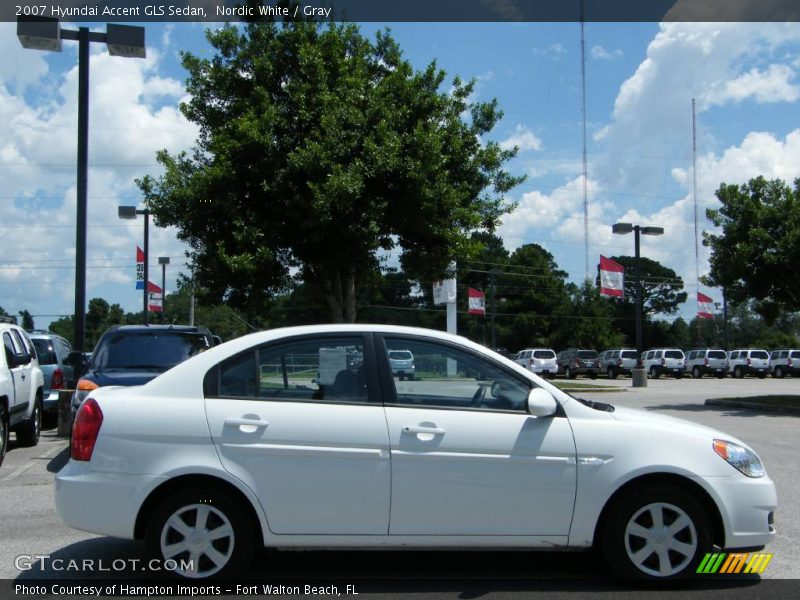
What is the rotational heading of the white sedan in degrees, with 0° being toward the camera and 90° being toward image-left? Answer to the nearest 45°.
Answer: approximately 270°

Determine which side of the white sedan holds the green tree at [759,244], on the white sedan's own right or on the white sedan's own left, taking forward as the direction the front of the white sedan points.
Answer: on the white sedan's own left

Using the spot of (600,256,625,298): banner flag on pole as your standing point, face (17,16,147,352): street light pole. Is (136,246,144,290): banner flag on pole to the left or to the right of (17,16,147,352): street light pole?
right

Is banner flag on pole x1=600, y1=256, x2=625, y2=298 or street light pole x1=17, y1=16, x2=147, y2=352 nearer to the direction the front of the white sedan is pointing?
the banner flag on pole

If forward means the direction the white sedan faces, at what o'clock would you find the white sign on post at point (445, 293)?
The white sign on post is roughly at 9 o'clock from the white sedan.

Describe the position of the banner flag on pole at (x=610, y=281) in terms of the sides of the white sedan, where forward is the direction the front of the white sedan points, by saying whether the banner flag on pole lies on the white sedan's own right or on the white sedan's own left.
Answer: on the white sedan's own left

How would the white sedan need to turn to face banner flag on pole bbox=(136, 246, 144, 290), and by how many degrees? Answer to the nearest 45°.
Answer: approximately 90° to its left

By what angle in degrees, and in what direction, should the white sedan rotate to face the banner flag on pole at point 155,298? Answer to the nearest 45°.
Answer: approximately 90° to its left
